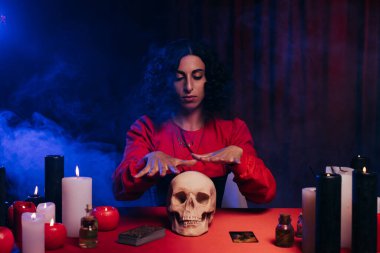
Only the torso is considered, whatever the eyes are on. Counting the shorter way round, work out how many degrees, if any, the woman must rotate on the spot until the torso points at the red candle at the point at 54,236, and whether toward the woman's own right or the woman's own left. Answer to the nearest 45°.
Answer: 0° — they already face it

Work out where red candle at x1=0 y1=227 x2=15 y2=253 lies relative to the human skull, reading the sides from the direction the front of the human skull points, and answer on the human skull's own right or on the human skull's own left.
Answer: on the human skull's own right

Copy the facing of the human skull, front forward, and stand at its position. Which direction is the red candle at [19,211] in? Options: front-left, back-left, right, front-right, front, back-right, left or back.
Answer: right

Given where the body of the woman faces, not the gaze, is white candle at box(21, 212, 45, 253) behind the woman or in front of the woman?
in front

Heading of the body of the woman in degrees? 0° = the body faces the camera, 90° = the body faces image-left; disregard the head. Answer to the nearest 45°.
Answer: approximately 0°

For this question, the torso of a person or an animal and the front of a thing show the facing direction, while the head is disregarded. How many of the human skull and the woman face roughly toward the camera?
2

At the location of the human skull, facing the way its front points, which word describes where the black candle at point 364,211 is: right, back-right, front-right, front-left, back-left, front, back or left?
front-left

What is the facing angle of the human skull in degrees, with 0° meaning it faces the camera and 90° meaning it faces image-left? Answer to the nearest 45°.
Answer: approximately 0°

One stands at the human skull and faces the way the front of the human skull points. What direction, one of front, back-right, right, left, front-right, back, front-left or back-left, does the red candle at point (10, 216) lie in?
right

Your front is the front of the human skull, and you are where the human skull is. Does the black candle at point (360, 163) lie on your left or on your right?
on your left

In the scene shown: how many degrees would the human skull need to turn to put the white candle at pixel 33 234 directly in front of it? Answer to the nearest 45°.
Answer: approximately 45° to its right
